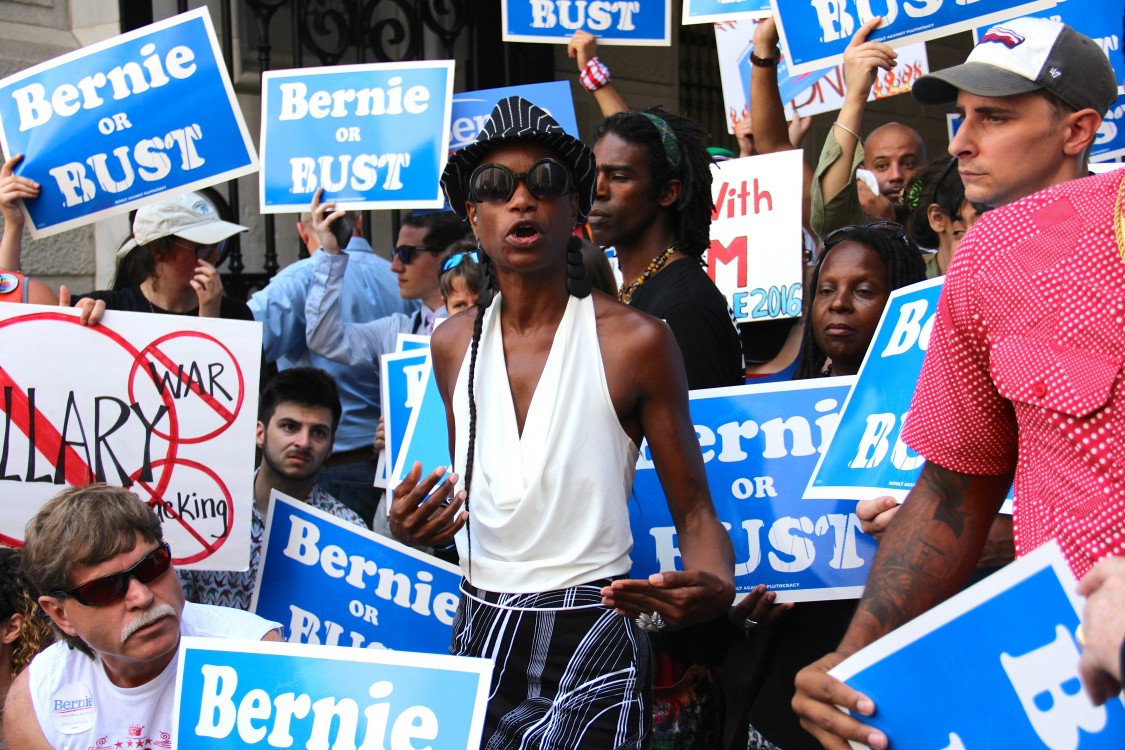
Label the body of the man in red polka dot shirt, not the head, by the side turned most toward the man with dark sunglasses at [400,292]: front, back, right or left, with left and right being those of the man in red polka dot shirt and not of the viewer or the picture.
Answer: right

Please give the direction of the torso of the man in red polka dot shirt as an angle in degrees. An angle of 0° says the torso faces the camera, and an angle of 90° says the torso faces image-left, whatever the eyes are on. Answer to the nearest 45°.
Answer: approximately 45°

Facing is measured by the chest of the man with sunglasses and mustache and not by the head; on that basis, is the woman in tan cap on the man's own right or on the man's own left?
on the man's own left

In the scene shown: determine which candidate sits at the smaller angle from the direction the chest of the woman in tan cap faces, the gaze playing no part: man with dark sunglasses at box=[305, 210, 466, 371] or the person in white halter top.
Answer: the person in white halter top

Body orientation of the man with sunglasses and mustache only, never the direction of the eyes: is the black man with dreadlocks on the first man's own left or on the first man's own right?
on the first man's own left

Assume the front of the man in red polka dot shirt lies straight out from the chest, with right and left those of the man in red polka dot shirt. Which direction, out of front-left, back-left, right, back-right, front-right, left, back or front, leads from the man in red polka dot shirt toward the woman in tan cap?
right

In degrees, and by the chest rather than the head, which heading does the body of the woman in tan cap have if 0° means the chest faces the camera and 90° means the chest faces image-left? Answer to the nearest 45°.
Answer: approximately 315°

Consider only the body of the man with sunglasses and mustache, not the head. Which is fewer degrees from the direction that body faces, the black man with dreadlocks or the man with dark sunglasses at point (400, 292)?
the black man with dreadlocks
